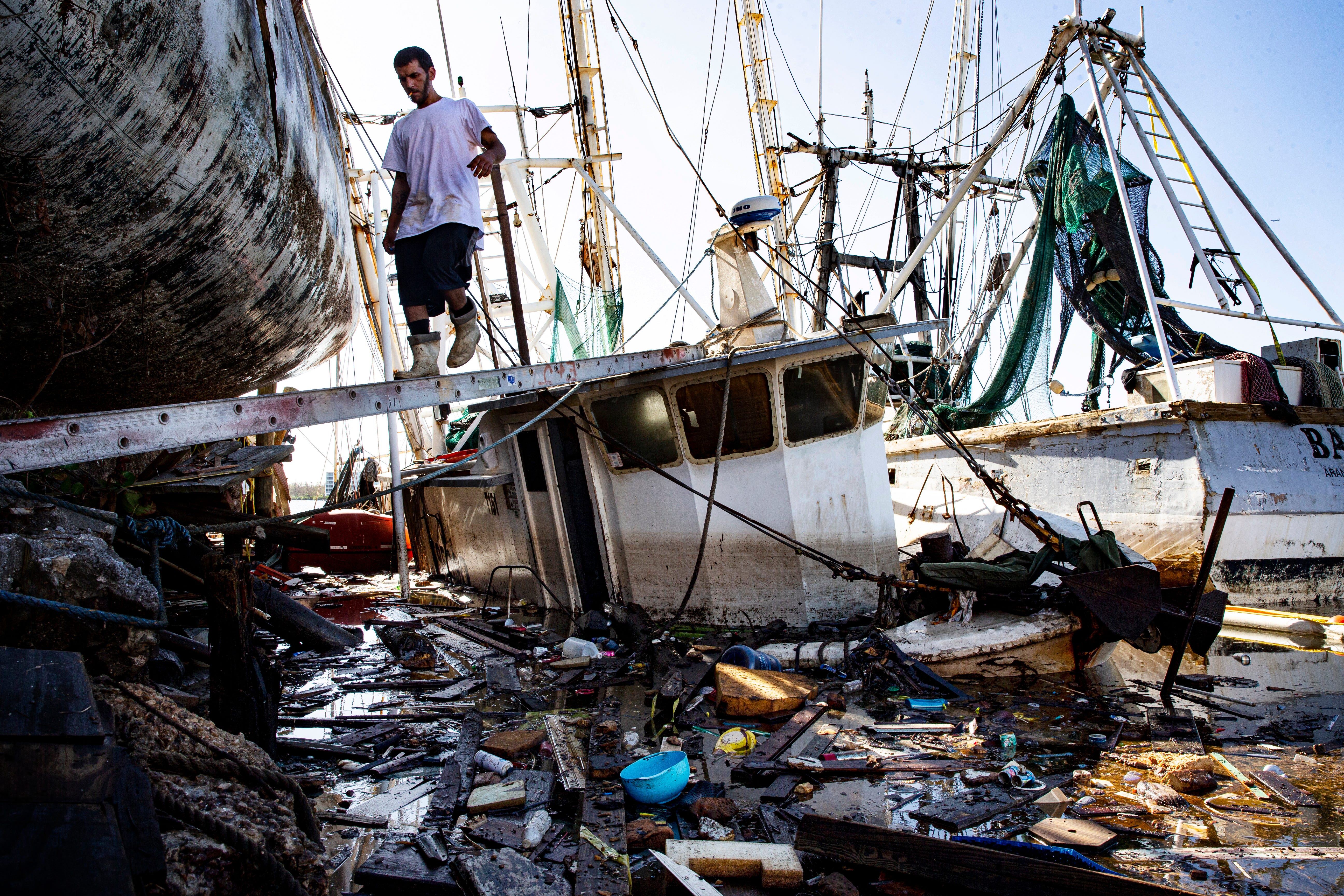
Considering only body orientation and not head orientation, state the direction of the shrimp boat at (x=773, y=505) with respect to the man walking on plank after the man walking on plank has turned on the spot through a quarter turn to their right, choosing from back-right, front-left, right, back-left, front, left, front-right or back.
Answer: right

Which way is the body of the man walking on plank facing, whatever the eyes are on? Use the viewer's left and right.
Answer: facing the viewer and to the left of the viewer

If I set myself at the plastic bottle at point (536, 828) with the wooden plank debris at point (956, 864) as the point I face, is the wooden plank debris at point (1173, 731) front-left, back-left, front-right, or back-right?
front-left
